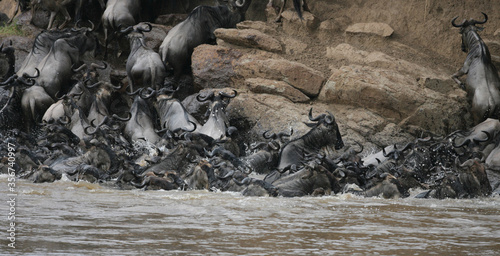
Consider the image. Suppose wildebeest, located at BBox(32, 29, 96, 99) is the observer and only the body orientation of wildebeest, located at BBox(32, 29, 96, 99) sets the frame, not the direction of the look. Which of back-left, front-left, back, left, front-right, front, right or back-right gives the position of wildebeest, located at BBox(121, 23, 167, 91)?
right

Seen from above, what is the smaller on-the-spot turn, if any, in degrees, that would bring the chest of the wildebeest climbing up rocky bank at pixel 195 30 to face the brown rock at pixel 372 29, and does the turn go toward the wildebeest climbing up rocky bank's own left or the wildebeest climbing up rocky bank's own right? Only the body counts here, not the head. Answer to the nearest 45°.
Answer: approximately 45° to the wildebeest climbing up rocky bank's own right

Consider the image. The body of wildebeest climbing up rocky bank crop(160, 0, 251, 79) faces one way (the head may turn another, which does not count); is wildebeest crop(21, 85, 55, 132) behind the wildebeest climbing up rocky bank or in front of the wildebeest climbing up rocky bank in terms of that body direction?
behind

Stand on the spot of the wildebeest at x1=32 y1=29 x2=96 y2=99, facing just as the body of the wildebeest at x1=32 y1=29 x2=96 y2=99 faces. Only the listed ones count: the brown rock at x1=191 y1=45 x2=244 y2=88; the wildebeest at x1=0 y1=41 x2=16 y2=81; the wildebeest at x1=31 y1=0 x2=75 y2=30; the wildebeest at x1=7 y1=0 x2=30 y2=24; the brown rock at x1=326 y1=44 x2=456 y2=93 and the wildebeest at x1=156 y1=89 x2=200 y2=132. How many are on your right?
3

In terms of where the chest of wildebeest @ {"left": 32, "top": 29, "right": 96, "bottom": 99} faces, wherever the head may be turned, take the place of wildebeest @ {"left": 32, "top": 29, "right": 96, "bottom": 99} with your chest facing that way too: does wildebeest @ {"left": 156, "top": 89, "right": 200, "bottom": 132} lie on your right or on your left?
on your right

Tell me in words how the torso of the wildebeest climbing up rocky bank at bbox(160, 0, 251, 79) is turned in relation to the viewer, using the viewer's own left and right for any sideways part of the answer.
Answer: facing away from the viewer and to the right of the viewer

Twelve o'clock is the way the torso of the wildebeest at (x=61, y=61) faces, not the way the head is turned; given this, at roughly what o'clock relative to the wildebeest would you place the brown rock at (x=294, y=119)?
The brown rock is roughly at 3 o'clock from the wildebeest.

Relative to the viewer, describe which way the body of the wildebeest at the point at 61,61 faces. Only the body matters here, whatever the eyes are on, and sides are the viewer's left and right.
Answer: facing away from the viewer and to the right of the viewer

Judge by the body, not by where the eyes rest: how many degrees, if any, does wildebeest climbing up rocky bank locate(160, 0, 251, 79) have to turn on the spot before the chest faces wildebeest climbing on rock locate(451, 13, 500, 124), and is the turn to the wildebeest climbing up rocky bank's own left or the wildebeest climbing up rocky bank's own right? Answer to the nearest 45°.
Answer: approximately 90° to the wildebeest climbing up rocky bank's own right
